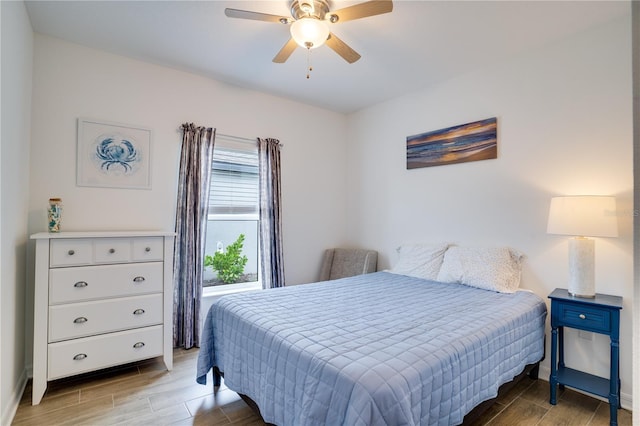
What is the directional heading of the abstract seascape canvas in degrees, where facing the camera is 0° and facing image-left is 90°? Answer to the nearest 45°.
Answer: approximately 45°

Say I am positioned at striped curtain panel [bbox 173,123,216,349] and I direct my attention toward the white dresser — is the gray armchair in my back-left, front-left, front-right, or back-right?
back-left

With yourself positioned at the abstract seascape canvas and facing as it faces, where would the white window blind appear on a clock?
The white window blind is roughly at 1 o'clock from the abstract seascape canvas.

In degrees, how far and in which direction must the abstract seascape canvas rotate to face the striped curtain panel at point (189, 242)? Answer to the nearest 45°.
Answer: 0° — it already faces it

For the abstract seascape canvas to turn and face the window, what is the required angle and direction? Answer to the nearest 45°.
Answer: approximately 45° to its right

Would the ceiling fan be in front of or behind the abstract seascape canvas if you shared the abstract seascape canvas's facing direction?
in front

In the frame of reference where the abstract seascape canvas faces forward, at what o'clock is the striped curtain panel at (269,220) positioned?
The striped curtain panel is roughly at 1 o'clock from the abstract seascape canvas.

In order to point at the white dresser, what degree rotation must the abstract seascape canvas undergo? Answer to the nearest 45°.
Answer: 0° — it already faces it
